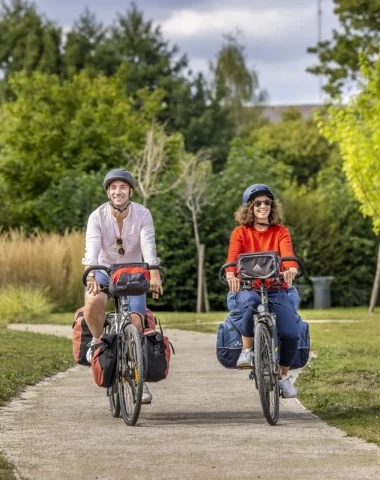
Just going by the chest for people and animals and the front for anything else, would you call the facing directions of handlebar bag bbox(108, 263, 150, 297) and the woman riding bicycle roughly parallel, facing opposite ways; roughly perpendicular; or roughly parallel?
roughly parallel

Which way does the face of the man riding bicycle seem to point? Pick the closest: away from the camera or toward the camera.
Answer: toward the camera

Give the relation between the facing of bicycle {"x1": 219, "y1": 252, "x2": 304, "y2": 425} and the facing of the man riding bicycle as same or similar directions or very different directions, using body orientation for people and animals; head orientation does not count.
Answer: same or similar directions

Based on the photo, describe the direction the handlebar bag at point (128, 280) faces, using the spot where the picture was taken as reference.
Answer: facing the viewer

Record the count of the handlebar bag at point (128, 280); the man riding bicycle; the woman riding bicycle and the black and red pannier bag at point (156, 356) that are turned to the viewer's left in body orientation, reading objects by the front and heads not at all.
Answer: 0

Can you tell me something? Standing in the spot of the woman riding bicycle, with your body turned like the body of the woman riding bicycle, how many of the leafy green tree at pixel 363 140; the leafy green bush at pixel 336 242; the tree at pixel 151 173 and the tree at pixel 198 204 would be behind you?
4

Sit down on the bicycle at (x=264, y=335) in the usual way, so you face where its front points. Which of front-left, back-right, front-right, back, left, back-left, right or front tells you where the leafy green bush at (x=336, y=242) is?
back

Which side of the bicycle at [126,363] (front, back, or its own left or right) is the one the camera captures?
front

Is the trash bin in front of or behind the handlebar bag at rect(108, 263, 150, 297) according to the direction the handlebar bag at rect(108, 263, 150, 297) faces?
behind

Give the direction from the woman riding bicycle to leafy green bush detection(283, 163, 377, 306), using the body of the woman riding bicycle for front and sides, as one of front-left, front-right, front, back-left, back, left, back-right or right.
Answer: back
